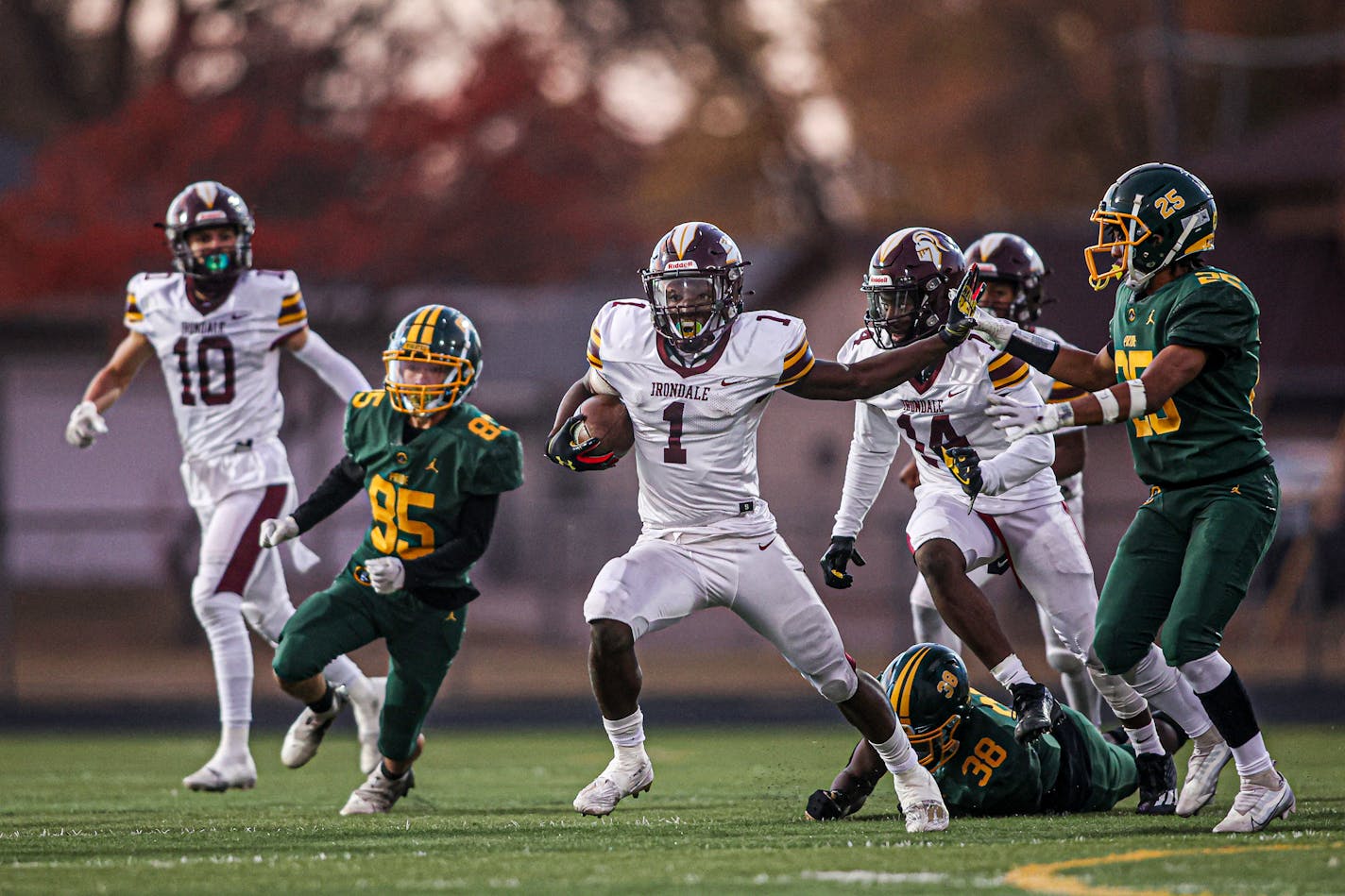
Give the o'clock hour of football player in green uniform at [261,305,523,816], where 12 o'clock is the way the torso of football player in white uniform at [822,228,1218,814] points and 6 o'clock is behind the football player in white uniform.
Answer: The football player in green uniform is roughly at 1 o'clock from the football player in white uniform.

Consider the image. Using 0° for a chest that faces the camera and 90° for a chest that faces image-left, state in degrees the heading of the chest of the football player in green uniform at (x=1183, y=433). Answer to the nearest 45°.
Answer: approximately 45°

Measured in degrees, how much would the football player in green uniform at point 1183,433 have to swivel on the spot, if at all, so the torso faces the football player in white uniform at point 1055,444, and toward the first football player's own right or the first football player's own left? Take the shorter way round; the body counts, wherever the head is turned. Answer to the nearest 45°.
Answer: approximately 135° to the first football player's own right

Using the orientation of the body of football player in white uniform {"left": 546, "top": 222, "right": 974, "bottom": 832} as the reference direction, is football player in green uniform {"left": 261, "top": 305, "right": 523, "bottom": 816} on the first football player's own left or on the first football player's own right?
on the first football player's own right

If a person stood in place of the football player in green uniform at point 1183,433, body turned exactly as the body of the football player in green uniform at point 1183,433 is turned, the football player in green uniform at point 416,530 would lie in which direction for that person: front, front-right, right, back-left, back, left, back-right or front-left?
front-right

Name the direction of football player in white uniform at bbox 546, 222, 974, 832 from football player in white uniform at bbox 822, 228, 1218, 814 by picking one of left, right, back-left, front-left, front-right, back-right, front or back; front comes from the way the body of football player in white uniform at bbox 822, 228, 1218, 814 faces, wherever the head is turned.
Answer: front

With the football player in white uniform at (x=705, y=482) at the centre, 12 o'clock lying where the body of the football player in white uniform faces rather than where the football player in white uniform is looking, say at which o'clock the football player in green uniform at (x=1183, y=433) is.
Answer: The football player in green uniform is roughly at 9 o'clock from the football player in white uniform.

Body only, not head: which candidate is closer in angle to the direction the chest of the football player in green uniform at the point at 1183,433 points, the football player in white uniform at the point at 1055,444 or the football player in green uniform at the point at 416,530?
the football player in green uniform

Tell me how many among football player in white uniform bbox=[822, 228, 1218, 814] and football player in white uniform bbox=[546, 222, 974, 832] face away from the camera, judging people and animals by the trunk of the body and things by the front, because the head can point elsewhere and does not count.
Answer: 0

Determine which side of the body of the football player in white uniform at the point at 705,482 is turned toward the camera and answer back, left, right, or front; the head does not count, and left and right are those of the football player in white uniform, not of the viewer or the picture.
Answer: front

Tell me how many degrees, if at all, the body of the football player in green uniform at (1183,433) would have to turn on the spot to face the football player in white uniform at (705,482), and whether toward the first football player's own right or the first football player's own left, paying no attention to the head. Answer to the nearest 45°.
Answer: approximately 45° to the first football player's own right

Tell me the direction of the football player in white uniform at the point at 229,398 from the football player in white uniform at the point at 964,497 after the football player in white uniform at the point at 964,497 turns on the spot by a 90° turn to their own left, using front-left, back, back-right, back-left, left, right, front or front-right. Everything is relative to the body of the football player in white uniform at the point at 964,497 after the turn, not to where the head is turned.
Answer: back-right

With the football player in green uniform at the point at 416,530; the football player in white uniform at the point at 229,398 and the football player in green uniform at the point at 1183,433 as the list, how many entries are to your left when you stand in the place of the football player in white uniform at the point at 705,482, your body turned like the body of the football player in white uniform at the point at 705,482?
1

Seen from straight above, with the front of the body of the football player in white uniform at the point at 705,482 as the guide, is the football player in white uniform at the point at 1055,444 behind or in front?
behind

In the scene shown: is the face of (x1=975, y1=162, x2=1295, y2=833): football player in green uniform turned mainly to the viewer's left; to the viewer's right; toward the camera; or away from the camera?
to the viewer's left
